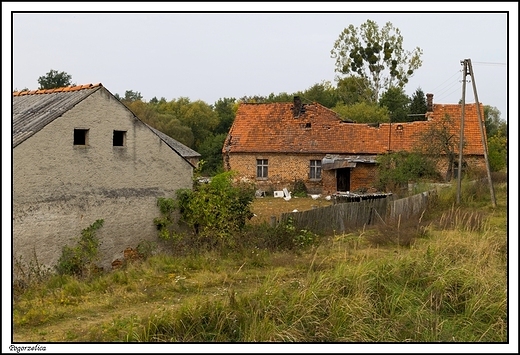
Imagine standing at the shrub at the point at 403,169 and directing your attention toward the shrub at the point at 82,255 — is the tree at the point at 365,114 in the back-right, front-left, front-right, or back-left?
back-right

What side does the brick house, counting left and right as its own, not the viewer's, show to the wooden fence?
front

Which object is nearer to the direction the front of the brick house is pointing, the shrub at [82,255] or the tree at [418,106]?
the shrub

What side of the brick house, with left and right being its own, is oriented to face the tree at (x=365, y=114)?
back

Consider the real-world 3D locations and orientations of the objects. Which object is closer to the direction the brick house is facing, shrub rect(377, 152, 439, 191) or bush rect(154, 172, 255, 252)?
the bush

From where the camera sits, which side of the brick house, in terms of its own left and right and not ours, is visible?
front

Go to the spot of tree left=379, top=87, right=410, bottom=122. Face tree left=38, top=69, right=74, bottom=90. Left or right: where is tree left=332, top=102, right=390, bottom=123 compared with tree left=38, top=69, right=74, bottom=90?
left

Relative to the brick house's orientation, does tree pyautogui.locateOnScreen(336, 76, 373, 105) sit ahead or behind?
behind

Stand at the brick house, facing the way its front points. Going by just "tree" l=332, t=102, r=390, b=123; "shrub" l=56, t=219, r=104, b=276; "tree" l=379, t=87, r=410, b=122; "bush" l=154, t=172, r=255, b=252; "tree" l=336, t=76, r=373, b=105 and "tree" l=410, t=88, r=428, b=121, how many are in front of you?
2

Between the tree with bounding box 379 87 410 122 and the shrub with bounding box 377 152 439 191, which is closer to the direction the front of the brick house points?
the shrub

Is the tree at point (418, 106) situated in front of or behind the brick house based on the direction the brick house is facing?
behind

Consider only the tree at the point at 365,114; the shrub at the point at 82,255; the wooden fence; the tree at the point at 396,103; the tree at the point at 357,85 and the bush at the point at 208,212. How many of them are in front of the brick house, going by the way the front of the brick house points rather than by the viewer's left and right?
3

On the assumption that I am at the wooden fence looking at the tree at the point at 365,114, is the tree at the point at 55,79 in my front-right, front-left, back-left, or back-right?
front-left

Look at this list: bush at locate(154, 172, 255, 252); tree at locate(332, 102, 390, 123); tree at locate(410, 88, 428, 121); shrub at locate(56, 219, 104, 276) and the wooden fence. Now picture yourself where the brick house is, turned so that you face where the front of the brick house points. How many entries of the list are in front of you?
3

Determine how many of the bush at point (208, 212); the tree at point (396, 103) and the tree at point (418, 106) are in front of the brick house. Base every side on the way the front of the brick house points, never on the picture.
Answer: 1

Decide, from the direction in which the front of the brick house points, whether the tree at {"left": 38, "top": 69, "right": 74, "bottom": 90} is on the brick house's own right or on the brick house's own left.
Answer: on the brick house's own right
